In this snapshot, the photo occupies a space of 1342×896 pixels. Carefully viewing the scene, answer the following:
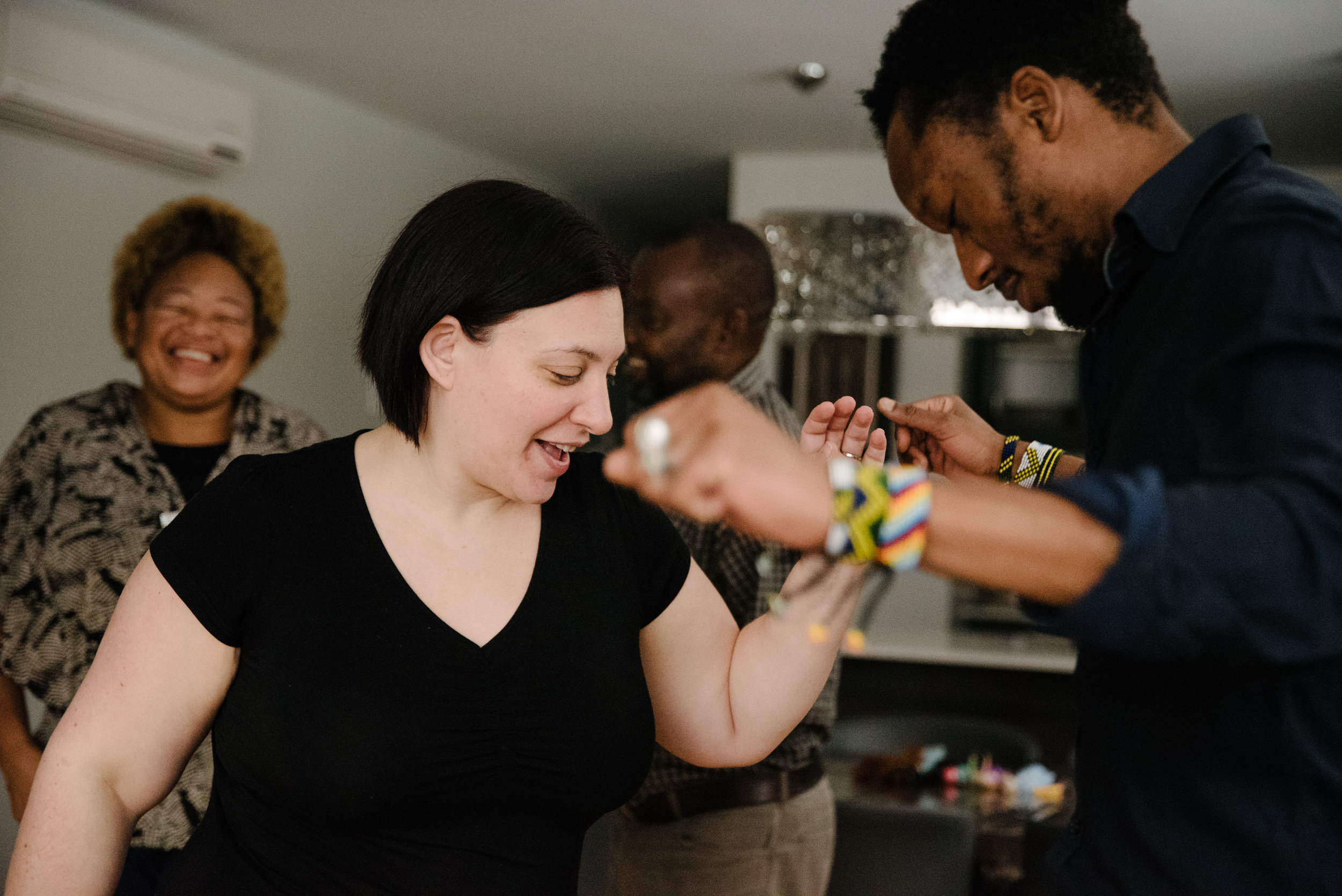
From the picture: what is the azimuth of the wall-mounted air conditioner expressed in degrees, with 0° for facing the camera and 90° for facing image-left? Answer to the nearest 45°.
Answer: approximately 315°

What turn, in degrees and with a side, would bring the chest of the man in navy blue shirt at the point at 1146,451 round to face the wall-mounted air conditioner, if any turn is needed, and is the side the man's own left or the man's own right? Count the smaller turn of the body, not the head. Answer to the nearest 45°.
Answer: approximately 45° to the man's own right

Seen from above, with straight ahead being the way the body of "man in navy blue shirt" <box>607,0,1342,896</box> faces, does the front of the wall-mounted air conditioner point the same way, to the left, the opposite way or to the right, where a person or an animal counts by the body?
the opposite way

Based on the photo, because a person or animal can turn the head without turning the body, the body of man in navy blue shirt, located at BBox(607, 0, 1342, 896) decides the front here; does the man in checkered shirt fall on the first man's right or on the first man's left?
on the first man's right

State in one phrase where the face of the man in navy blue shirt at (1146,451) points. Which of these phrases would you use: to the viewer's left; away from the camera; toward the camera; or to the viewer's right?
to the viewer's left

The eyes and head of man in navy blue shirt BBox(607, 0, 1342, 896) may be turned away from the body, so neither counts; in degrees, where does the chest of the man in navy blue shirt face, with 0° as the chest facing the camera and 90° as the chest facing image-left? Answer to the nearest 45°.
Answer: approximately 90°

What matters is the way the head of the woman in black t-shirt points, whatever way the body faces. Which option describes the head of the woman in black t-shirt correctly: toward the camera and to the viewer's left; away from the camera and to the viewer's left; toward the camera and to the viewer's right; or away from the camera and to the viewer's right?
toward the camera and to the viewer's right

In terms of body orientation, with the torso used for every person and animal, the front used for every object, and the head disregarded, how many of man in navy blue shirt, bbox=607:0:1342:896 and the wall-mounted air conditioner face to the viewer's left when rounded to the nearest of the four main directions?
1

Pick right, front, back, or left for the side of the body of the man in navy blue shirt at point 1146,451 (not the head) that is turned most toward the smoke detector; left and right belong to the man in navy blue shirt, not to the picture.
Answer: right

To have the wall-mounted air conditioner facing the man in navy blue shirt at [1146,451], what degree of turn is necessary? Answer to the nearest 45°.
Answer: approximately 45° to its right

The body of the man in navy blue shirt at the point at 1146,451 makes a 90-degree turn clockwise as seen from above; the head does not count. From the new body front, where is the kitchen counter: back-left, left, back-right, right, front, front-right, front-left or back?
front
